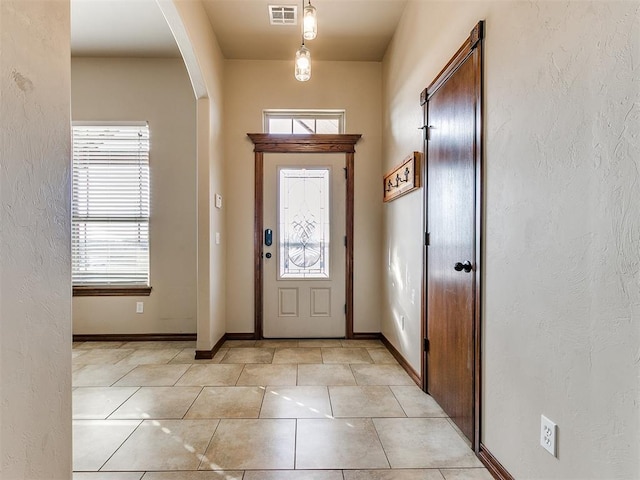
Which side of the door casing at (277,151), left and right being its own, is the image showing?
front

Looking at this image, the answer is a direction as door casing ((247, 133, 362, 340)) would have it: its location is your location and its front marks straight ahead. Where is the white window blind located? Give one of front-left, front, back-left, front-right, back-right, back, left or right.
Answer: right

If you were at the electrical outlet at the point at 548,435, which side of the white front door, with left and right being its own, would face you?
front

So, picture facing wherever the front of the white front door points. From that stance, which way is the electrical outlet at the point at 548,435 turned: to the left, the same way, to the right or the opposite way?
to the right

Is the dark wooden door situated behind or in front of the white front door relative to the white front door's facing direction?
in front

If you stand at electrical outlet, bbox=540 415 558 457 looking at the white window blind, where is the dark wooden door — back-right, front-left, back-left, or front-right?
front-right

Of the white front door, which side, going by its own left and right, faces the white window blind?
right

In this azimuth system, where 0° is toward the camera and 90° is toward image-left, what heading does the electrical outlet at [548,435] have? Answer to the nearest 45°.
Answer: approximately 45°

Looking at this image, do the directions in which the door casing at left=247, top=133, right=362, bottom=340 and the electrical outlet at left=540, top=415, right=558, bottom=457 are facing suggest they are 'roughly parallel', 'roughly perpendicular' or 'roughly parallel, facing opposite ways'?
roughly perpendicular

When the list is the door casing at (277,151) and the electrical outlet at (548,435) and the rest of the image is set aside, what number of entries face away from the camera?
0
